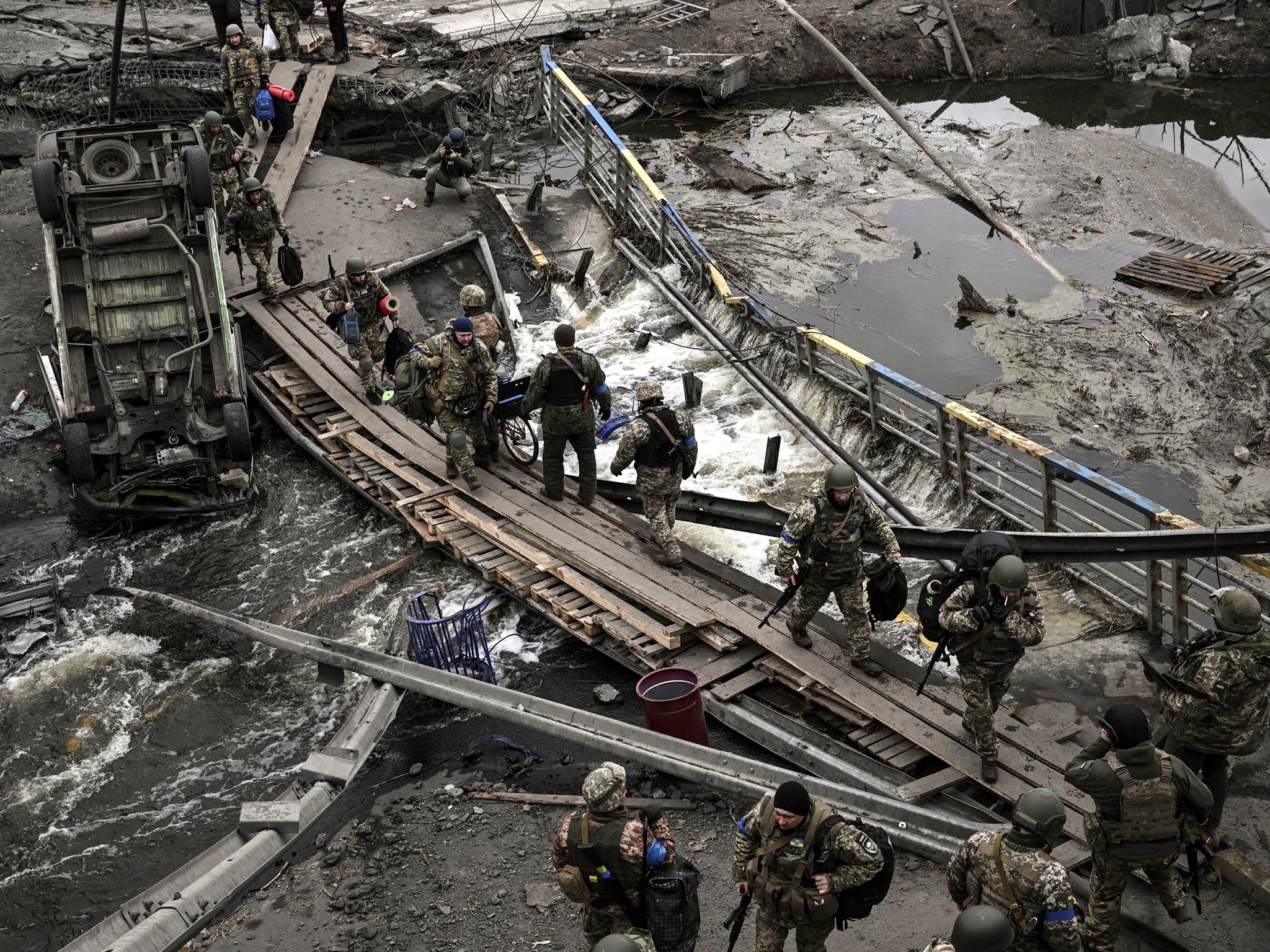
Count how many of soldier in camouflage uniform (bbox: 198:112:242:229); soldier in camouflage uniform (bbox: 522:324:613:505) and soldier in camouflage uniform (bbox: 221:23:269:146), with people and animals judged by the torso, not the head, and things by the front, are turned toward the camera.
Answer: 2

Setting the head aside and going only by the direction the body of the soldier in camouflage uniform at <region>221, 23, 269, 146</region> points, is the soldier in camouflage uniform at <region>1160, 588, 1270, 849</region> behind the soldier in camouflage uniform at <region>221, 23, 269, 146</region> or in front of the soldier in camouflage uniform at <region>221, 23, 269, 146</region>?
in front

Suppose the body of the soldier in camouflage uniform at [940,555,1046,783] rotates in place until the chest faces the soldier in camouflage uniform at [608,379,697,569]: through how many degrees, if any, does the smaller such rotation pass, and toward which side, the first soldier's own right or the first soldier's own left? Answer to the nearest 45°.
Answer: approximately 135° to the first soldier's own right

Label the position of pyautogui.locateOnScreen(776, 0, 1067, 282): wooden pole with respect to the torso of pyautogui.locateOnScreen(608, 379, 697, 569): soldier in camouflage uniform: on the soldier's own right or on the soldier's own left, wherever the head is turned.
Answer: on the soldier's own right

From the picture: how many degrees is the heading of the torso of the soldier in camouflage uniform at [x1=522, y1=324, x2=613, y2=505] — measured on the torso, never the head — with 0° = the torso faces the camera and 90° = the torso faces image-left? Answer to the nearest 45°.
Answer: approximately 180°

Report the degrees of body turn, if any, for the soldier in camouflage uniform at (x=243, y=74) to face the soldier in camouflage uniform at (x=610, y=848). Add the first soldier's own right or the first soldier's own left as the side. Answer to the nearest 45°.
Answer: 0° — they already face them

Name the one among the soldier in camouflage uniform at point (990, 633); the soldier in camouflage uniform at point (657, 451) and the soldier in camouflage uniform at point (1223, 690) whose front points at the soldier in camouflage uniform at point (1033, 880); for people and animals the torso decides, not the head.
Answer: the soldier in camouflage uniform at point (990, 633)

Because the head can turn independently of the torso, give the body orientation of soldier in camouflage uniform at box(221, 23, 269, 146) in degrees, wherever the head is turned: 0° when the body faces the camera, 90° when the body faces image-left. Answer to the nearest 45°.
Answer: approximately 0°

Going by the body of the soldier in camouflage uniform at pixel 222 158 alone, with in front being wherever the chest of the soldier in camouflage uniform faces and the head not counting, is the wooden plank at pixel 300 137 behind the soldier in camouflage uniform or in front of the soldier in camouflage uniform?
behind

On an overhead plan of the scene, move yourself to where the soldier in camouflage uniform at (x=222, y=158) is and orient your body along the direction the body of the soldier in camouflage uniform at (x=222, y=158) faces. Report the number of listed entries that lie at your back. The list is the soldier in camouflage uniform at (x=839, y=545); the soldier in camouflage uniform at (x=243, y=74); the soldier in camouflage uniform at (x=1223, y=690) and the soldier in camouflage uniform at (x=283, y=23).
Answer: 2

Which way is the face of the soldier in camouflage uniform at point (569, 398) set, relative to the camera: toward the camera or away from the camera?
away from the camera
